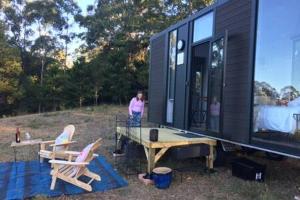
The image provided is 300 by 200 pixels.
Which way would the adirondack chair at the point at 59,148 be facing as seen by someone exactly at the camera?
facing the viewer and to the left of the viewer

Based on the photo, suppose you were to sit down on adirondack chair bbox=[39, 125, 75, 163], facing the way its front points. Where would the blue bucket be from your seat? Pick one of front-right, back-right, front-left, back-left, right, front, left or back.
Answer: left

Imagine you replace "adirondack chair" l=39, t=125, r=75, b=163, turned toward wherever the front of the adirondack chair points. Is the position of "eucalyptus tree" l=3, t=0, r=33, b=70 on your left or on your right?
on your right

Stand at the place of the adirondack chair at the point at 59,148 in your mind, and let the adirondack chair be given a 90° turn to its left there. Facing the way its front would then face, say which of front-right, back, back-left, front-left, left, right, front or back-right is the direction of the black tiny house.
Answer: front

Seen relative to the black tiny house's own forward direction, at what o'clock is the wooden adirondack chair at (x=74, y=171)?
The wooden adirondack chair is roughly at 1 o'clock from the black tiny house.

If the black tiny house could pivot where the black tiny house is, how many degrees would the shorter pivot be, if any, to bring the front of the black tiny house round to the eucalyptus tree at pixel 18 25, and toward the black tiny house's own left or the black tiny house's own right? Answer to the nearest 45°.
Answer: approximately 90° to the black tiny house's own right

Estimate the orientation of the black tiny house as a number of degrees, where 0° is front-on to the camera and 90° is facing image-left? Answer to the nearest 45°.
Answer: approximately 45°
